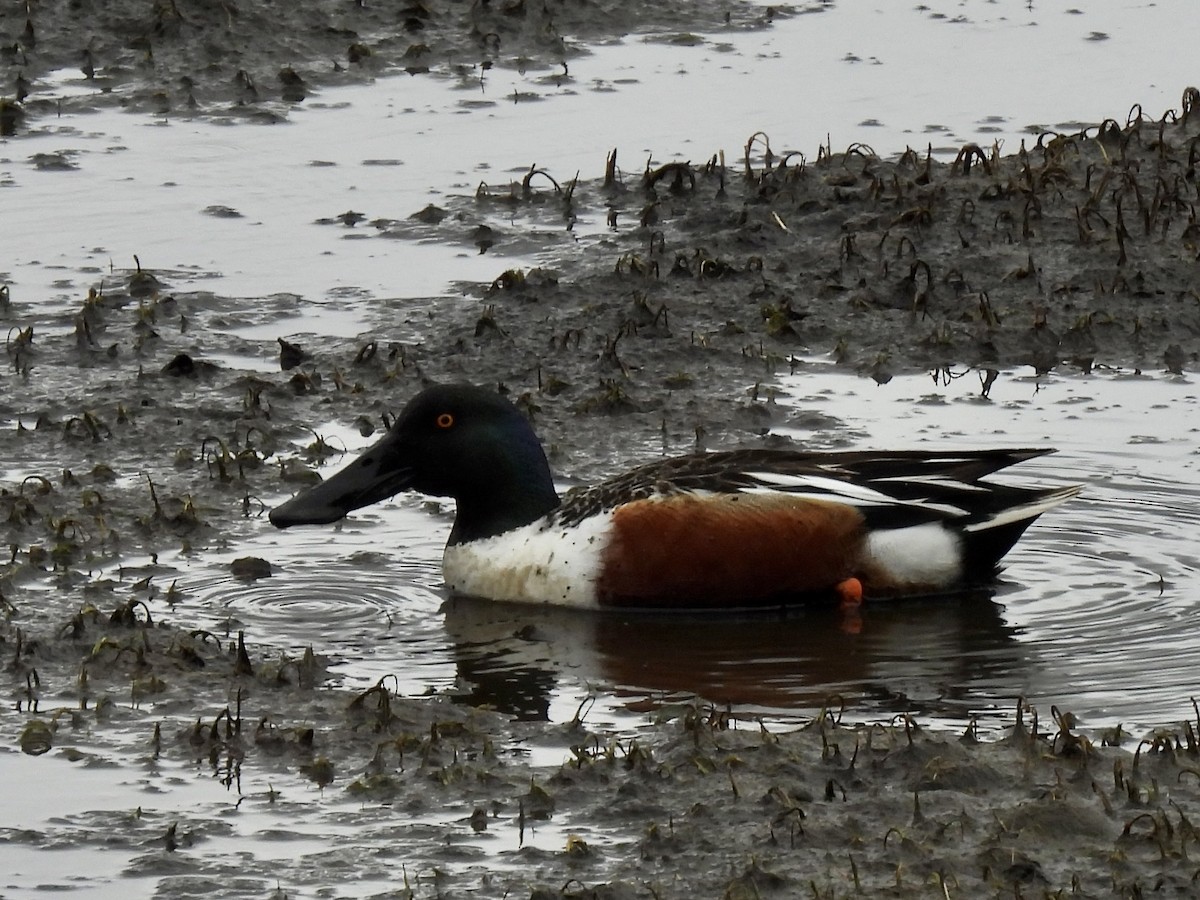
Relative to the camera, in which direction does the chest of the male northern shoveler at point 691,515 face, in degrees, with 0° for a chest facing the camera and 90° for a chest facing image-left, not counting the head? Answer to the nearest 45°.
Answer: approximately 90°
